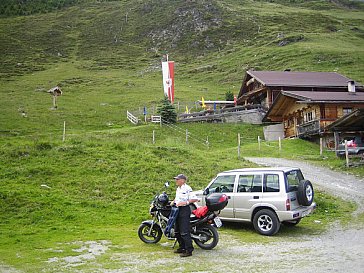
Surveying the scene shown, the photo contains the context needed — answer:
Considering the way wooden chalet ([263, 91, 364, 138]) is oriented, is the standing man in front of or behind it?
in front

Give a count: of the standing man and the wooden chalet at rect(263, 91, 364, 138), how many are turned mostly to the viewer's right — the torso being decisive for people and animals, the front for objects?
0

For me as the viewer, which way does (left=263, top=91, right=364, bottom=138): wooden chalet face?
facing the viewer and to the left of the viewer

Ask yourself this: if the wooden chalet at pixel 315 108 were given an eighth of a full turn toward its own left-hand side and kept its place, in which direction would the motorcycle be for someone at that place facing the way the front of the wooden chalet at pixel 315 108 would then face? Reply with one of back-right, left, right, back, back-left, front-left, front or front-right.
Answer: front
